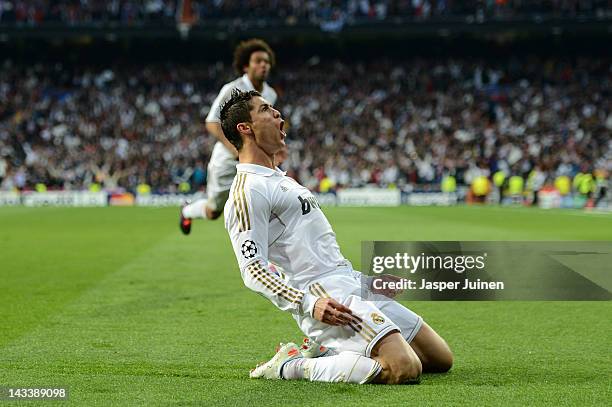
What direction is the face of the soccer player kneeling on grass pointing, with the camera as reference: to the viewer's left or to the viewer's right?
to the viewer's right

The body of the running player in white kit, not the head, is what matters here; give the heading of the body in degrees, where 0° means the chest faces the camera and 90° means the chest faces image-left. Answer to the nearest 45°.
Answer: approximately 315°
